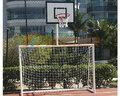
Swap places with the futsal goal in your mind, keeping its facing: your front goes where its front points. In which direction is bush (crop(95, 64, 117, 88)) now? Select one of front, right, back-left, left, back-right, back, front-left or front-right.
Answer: left

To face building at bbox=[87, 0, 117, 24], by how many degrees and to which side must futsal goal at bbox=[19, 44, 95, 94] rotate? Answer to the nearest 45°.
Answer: approximately 180°

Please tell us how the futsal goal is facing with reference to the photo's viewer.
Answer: facing the viewer

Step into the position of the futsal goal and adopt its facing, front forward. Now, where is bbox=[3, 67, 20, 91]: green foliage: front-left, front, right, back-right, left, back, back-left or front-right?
right

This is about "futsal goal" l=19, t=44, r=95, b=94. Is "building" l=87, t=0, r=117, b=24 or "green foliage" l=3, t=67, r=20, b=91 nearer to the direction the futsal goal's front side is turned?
the green foliage
